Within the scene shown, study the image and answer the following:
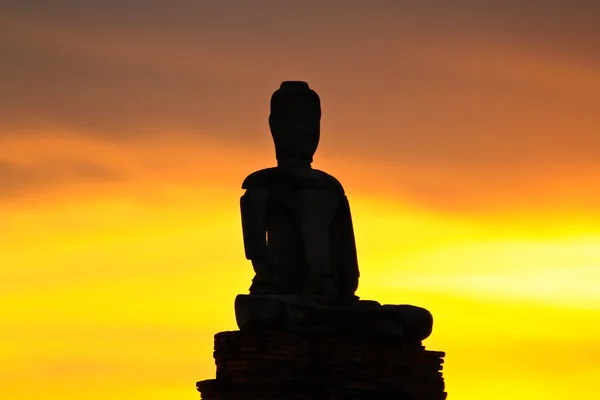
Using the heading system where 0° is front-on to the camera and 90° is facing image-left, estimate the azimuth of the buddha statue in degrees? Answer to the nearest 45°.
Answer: approximately 315°
